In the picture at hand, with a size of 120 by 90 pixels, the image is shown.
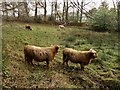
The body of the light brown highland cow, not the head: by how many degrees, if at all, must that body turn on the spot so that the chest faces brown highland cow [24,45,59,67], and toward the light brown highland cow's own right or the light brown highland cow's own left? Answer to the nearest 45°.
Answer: approximately 135° to the light brown highland cow's own right

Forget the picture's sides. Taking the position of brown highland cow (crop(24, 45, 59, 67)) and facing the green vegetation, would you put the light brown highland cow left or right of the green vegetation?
right

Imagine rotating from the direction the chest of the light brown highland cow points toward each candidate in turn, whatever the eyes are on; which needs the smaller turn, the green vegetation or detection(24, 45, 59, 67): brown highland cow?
the green vegetation

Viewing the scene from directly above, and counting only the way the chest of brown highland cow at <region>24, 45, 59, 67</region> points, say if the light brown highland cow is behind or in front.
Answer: in front

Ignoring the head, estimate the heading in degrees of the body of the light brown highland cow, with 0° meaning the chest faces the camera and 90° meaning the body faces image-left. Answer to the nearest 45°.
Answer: approximately 270°

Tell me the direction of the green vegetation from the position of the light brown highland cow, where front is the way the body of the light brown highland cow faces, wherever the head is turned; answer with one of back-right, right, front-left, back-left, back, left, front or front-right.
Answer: left

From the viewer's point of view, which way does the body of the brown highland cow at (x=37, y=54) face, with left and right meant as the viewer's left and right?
facing to the right of the viewer
